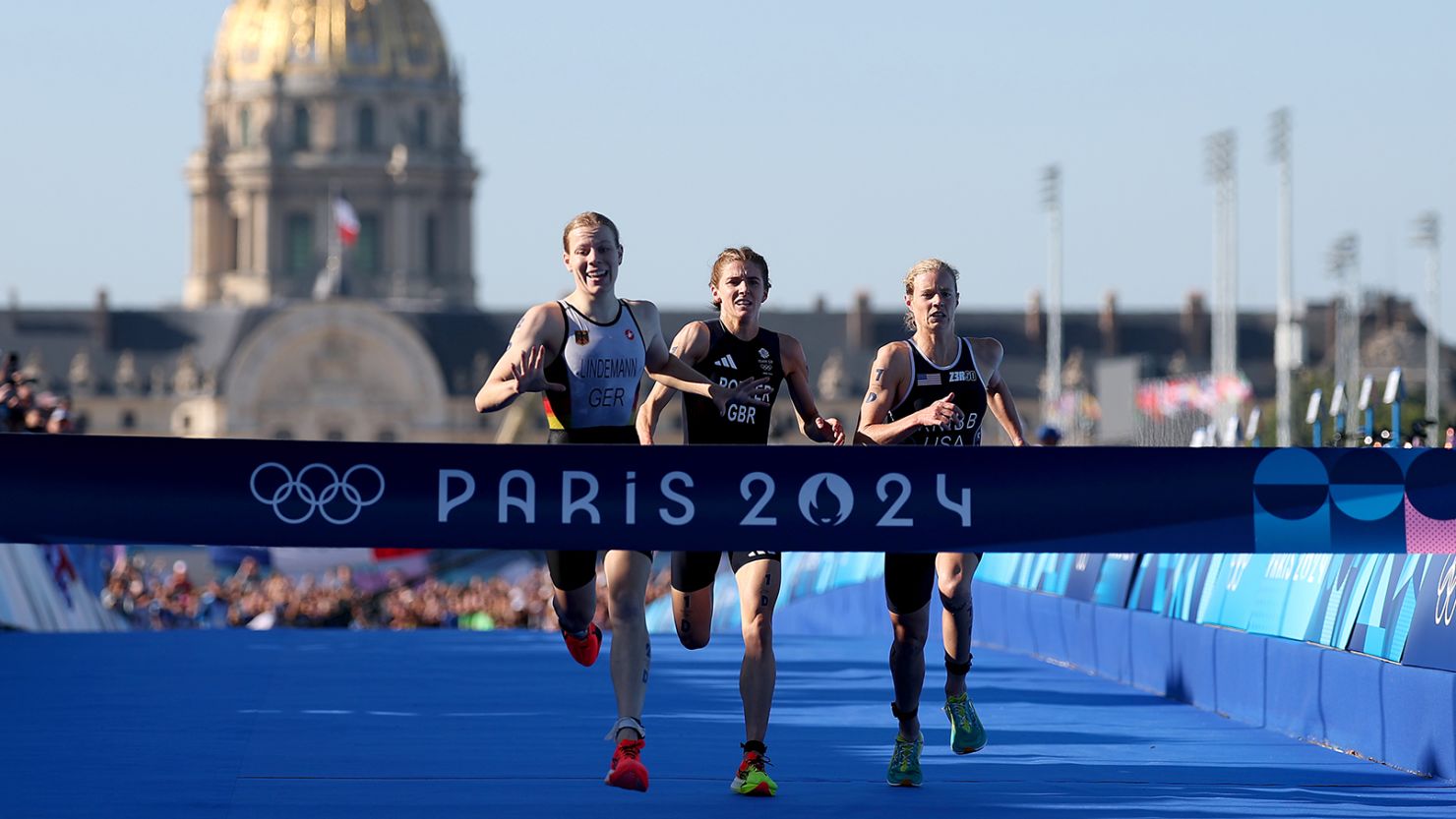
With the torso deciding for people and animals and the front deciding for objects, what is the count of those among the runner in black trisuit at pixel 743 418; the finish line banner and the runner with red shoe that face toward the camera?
3

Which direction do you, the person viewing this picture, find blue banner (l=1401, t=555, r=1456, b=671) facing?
facing the viewer and to the left of the viewer

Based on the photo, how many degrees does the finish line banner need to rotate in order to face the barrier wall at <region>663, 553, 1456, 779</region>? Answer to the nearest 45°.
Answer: approximately 135° to its left

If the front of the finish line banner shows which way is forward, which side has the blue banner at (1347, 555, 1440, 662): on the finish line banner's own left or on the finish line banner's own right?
on the finish line banner's own left

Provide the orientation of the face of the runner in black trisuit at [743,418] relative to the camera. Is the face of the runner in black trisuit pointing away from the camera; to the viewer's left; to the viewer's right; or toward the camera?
toward the camera

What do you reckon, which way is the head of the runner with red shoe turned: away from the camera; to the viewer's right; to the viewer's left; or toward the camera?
toward the camera

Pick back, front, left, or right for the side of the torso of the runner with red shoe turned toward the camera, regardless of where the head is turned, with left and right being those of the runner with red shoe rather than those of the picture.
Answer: front

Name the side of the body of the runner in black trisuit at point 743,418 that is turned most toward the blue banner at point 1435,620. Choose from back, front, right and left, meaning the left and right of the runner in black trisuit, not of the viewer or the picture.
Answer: left

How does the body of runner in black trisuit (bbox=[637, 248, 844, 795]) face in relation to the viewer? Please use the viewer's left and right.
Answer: facing the viewer

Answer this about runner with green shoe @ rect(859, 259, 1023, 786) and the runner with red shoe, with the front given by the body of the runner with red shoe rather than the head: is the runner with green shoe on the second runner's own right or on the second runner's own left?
on the second runner's own left

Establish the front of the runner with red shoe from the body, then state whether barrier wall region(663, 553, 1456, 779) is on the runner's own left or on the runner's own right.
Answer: on the runner's own left

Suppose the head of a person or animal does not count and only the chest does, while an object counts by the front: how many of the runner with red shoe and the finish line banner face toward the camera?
2

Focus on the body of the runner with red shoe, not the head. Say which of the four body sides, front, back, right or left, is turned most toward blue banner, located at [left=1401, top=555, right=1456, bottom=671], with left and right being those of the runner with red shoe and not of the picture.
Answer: left
